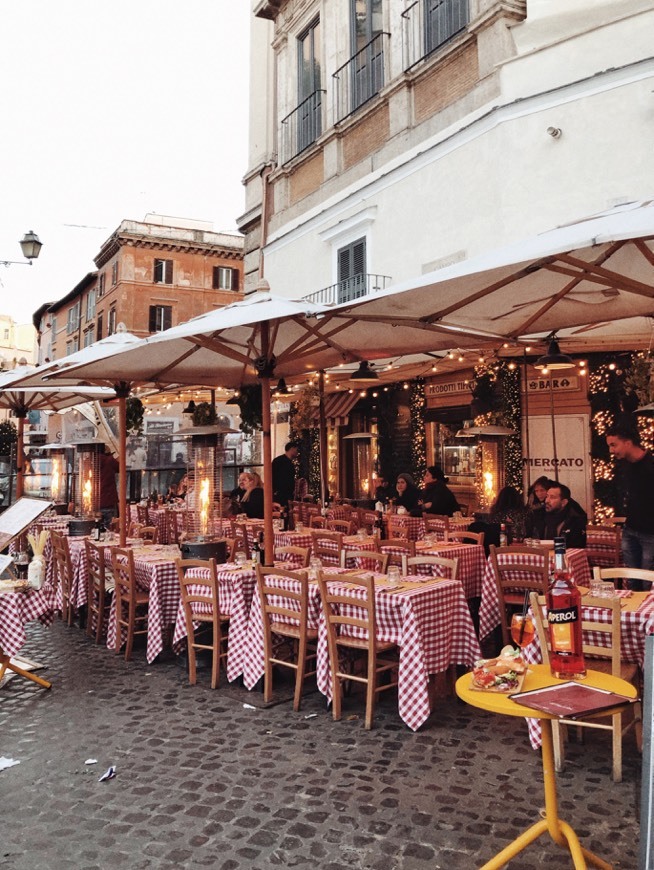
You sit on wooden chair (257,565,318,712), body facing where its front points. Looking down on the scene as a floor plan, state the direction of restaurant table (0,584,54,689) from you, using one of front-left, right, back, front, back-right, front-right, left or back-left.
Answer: back-left

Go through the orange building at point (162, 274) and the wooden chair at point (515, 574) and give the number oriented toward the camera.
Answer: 1

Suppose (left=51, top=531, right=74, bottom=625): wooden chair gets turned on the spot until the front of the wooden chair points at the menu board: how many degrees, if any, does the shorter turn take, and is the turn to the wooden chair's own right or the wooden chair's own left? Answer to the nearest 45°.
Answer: approximately 135° to the wooden chair's own right

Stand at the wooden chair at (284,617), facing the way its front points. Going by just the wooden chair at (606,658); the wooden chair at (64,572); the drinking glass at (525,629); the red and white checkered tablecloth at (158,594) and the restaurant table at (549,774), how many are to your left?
2

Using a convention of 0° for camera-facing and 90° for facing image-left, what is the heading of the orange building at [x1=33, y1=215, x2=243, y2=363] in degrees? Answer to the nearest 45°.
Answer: approximately 0°

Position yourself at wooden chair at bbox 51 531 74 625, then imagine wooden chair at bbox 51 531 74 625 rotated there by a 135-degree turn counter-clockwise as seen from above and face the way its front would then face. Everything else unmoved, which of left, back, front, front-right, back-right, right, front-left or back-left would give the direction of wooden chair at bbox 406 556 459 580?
back-left

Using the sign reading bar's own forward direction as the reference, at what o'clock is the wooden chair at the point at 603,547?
The wooden chair is roughly at 12 o'clock from the sign reading bar.

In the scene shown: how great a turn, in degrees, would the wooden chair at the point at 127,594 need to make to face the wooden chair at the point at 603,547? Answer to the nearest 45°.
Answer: approximately 45° to its right

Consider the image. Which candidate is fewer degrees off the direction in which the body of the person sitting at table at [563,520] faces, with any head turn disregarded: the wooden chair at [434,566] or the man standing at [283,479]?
the wooden chair

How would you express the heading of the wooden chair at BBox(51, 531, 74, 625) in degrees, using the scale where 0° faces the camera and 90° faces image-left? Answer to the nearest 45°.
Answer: approximately 225°

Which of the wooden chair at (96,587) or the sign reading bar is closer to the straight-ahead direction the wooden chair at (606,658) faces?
the sign reading bar
